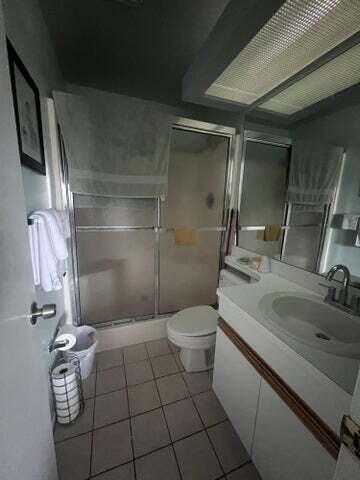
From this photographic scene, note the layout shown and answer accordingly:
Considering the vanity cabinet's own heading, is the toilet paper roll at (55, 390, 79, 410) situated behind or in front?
in front

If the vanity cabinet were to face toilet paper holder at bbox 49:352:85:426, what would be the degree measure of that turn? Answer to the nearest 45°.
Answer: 0° — it already faces it

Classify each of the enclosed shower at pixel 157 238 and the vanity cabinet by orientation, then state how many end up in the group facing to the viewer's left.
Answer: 1

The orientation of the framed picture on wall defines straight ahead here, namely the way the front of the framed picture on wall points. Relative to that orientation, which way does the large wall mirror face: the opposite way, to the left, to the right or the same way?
the opposite way

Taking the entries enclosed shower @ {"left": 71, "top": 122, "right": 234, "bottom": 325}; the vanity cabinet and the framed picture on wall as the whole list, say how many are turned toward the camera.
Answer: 1

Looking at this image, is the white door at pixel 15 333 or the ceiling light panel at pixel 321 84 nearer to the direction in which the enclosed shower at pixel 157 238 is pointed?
the white door

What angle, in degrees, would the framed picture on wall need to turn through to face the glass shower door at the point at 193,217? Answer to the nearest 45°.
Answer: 0° — it already faces it

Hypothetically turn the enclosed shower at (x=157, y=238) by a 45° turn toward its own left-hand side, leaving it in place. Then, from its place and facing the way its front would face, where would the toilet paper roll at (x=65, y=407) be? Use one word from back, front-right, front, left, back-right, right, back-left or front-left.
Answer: right

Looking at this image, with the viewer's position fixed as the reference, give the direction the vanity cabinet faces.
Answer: facing to the left of the viewer

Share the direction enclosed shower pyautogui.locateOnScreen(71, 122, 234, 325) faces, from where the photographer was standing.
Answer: facing the viewer

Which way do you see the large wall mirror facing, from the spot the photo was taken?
facing the viewer and to the left of the viewer

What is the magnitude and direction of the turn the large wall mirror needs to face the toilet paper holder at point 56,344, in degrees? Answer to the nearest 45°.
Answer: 0° — it already faces it

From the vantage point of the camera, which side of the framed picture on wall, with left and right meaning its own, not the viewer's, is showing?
right

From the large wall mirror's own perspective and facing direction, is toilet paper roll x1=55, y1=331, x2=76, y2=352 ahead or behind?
ahead
